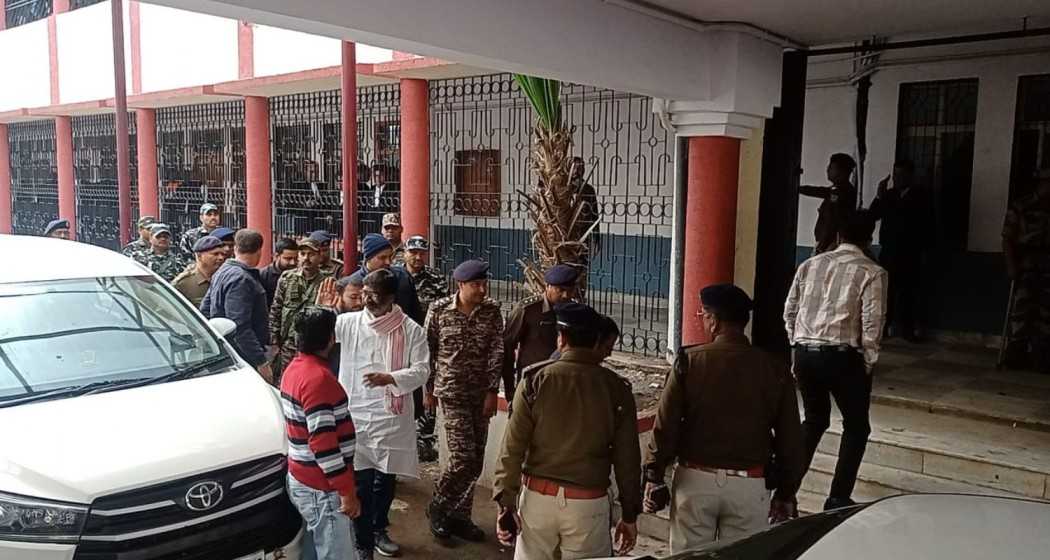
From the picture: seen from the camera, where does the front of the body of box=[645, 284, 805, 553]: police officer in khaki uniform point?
away from the camera

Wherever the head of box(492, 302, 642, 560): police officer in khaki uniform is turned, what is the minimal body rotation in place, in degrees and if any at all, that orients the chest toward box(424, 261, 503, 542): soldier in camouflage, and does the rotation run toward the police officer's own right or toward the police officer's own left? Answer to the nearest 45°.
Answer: approximately 45° to the police officer's own left

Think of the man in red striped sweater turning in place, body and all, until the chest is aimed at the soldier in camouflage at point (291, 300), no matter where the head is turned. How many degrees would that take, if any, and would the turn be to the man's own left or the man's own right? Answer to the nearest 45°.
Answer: approximately 45° to the man's own left

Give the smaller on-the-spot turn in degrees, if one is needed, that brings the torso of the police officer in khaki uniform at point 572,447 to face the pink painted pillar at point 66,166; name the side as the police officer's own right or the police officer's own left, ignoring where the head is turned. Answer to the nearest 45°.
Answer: approximately 45° to the police officer's own left

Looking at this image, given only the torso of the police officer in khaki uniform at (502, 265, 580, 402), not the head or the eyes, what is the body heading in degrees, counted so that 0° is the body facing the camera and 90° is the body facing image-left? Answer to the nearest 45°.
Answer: approximately 315°

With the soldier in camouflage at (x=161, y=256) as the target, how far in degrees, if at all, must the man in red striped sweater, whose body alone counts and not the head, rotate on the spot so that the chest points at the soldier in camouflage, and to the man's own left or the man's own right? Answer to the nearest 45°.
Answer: approximately 45° to the man's own left

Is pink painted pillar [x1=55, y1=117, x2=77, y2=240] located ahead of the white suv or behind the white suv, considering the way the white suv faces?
behind

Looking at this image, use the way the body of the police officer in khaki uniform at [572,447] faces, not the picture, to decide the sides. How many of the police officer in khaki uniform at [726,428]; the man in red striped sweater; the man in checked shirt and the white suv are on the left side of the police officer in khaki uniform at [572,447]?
2

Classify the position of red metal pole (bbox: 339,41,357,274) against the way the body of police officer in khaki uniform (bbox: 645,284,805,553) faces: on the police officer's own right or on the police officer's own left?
on the police officer's own left

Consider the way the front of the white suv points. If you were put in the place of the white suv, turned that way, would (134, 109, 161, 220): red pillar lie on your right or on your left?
on your left

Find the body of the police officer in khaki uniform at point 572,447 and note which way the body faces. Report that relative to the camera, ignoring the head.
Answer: away from the camera

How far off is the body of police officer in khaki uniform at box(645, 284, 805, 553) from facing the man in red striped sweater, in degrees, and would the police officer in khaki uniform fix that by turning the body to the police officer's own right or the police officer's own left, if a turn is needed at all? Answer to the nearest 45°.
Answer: approximately 90° to the police officer's own left

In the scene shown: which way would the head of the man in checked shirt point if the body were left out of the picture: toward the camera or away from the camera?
away from the camera
